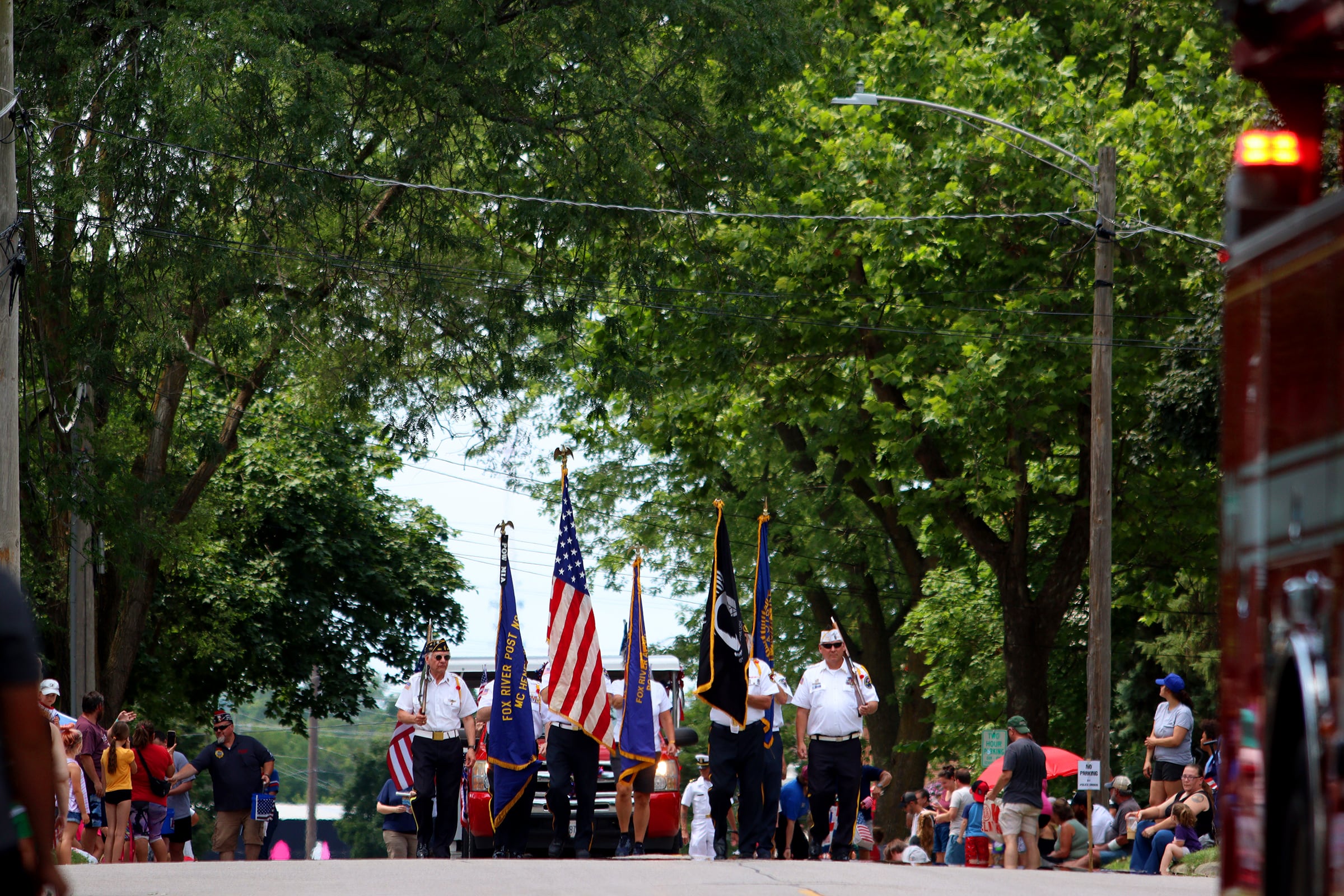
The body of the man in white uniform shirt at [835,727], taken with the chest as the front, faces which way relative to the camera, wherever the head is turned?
toward the camera

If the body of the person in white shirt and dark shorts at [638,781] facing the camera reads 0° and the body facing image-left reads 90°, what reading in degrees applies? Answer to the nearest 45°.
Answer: approximately 0°

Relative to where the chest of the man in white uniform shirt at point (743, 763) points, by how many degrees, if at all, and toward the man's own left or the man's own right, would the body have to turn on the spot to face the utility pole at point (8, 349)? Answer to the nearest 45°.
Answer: approximately 90° to the man's own right

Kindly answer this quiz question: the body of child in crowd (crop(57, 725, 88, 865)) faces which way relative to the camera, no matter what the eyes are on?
to the viewer's right

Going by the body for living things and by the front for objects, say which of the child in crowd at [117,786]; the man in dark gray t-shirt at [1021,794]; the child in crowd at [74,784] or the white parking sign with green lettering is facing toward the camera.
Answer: the white parking sign with green lettering

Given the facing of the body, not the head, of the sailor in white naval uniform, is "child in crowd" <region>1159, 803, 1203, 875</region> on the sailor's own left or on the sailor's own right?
on the sailor's own left

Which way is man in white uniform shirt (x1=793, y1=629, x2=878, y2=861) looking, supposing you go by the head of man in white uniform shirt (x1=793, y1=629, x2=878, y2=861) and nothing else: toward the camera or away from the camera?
toward the camera

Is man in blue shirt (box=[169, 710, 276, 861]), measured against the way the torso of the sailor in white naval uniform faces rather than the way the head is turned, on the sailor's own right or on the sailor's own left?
on the sailor's own right

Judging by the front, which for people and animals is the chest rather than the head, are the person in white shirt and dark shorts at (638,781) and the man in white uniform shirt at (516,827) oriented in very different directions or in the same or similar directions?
same or similar directions

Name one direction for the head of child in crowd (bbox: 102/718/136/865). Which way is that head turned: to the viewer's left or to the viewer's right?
to the viewer's right

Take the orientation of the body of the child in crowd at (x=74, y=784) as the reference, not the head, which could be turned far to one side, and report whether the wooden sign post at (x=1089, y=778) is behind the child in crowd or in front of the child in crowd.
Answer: in front

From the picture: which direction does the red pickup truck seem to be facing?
toward the camera

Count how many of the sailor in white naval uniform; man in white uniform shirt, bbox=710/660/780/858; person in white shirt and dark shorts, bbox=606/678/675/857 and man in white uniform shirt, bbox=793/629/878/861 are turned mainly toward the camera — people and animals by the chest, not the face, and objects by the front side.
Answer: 4

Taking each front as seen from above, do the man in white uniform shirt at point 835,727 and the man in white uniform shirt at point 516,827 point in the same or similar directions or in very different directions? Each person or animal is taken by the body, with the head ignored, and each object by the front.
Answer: same or similar directions

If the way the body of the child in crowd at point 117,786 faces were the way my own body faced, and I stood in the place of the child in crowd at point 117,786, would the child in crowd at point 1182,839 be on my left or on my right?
on my right

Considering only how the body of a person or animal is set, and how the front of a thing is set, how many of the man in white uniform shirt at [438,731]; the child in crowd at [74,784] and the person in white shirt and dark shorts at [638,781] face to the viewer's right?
1

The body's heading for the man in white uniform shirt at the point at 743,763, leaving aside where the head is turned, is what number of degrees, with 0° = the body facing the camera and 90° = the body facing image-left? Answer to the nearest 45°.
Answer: approximately 0°

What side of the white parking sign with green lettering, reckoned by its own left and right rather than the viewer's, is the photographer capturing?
front

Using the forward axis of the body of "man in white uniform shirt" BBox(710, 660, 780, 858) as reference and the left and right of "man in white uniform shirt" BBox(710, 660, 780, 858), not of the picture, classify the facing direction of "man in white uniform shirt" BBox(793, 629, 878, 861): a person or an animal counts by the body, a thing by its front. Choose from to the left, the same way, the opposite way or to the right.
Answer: the same way

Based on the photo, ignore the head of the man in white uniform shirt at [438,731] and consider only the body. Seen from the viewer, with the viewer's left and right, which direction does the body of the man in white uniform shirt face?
facing the viewer

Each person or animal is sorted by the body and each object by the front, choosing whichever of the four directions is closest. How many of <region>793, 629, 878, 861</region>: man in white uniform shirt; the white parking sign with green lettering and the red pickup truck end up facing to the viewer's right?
0
